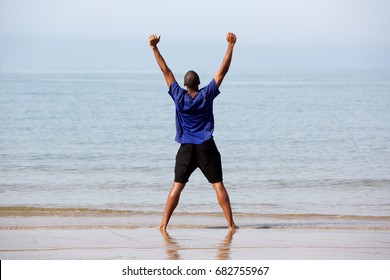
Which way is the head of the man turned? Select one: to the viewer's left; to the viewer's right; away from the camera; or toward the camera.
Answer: away from the camera

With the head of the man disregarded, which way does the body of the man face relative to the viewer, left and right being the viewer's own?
facing away from the viewer
